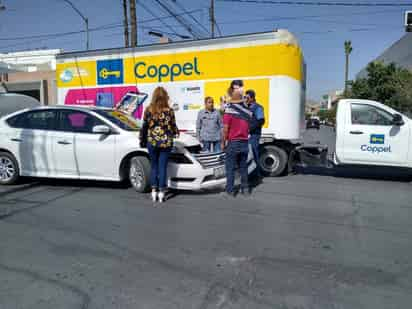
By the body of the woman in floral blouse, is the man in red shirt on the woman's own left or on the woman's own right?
on the woman's own right

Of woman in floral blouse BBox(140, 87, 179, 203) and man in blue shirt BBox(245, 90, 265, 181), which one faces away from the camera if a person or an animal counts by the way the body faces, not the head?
the woman in floral blouse

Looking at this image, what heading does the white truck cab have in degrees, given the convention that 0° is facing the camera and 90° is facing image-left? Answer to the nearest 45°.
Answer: approximately 270°

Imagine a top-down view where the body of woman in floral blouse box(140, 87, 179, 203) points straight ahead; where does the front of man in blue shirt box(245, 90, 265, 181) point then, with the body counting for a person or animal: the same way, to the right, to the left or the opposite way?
to the left

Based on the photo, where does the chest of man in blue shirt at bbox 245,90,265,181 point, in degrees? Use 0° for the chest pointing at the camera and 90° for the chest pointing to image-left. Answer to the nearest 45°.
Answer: approximately 90°

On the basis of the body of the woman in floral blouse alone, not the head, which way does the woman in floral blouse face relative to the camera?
away from the camera

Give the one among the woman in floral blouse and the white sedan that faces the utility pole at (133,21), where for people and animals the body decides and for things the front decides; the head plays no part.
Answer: the woman in floral blouse

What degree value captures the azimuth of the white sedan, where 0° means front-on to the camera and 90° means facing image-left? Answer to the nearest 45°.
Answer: approximately 315°

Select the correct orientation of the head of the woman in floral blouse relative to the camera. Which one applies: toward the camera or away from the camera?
away from the camera

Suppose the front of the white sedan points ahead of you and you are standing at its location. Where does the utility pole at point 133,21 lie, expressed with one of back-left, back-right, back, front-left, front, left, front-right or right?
back-left

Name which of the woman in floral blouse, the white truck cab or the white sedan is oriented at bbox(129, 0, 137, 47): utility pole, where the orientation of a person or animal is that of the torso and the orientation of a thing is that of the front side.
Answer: the woman in floral blouse

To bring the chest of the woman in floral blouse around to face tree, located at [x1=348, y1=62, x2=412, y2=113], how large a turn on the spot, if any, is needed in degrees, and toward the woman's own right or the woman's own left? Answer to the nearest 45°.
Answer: approximately 45° to the woman's own right

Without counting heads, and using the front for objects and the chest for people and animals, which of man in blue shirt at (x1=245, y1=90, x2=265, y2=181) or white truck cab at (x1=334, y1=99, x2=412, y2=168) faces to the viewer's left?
the man in blue shirt

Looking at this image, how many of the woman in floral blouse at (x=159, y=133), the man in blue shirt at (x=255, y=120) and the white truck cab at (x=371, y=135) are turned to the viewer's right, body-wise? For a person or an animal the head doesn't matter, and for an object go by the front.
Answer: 1

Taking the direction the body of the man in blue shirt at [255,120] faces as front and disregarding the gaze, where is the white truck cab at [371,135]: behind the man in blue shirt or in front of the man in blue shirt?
behind

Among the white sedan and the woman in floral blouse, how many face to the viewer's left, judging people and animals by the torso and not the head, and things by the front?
0
